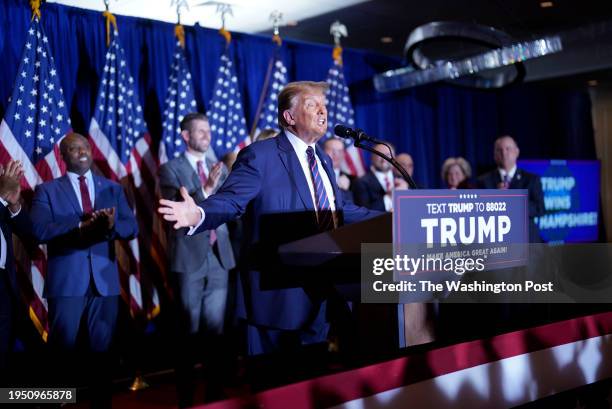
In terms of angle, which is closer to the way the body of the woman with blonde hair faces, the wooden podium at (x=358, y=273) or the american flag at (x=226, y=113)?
the wooden podium

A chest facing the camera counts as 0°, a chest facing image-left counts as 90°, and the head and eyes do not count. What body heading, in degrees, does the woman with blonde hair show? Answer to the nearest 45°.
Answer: approximately 0°

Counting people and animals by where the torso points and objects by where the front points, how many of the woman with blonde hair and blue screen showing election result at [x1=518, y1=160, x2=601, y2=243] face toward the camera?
2

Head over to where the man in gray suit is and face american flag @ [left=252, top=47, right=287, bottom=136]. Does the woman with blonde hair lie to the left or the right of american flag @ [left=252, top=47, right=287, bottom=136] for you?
right

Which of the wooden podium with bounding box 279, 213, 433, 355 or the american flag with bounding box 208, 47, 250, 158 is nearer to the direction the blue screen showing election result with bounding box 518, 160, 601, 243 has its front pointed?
the wooden podium

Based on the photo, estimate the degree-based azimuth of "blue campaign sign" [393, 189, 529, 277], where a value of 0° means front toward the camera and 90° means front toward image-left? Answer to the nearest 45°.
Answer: approximately 315°

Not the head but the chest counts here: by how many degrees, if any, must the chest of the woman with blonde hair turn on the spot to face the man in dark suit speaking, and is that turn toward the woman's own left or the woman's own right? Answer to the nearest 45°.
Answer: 0° — they already face them

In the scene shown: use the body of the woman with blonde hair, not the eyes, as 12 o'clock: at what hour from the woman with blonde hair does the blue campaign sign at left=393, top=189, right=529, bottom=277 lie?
The blue campaign sign is roughly at 12 o'clock from the woman with blonde hair.

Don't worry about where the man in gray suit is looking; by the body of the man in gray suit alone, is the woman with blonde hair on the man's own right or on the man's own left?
on the man's own left
